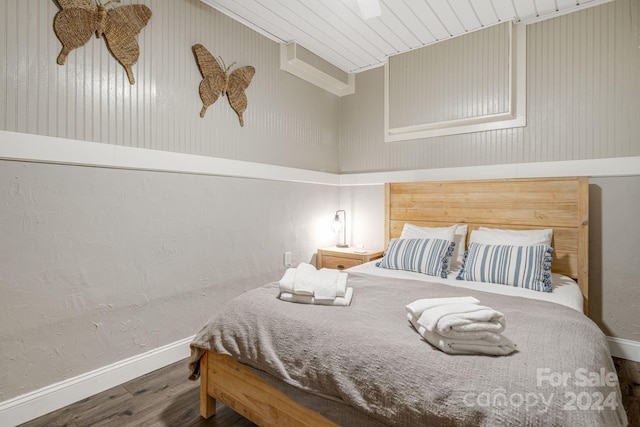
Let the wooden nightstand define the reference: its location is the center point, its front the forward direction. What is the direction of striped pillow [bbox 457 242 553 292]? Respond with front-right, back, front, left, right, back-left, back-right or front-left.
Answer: left

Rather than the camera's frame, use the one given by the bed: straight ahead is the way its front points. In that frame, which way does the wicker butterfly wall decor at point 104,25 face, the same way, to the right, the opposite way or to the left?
to the left

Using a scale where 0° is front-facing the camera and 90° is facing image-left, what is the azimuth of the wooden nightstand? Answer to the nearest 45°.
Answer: approximately 45°

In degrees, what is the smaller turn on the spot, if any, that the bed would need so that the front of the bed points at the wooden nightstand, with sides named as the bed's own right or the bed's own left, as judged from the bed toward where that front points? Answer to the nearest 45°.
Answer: approximately 135° to the bed's own right

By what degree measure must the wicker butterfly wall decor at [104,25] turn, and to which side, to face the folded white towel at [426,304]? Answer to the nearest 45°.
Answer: approximately 45° to its left

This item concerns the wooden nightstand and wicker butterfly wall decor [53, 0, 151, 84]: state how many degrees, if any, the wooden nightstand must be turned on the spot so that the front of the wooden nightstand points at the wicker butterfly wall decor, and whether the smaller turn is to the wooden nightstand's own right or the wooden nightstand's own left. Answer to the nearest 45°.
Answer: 0° — it already faces it
